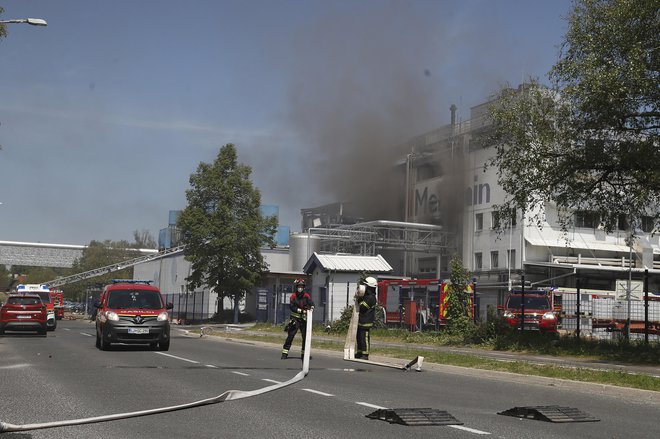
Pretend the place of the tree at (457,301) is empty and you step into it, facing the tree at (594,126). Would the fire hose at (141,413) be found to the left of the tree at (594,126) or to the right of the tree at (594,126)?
right

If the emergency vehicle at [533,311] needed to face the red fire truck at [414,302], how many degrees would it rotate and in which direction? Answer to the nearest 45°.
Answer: approximately 135° to its right

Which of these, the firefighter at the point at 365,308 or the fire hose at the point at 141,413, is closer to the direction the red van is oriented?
the fire hose

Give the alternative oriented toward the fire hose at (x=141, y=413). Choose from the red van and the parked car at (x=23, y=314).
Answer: the red van

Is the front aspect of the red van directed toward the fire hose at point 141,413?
yes

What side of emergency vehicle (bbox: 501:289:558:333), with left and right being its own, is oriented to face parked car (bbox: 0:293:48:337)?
right

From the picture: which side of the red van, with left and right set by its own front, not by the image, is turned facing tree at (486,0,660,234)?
left

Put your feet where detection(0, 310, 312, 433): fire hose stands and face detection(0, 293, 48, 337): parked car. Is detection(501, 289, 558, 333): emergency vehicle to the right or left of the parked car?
right
